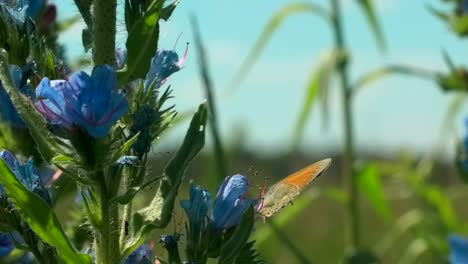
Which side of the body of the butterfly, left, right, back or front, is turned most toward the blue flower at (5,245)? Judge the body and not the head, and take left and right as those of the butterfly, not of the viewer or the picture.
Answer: front

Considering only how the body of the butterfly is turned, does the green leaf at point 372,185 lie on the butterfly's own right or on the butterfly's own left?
on the butterfly's own right

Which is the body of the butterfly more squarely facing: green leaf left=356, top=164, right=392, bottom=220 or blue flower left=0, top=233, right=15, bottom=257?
the blue flower

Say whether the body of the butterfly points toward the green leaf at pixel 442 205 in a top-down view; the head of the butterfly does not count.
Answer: no

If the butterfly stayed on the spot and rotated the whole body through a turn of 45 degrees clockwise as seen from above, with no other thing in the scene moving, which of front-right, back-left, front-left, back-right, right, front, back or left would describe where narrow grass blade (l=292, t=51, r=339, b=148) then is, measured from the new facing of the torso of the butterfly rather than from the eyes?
front-right

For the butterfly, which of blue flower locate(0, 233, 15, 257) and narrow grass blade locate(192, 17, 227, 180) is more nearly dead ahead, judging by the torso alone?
the blue flower

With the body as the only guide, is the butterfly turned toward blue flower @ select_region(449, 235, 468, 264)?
no

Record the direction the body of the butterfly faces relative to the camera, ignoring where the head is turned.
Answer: to the viewer's left
